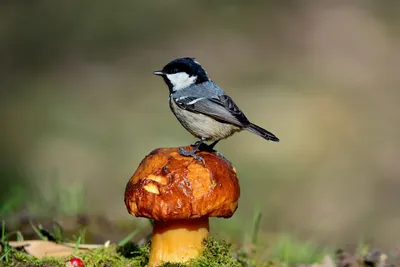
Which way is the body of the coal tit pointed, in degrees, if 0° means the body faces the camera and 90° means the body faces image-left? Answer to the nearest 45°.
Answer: approximately 90°

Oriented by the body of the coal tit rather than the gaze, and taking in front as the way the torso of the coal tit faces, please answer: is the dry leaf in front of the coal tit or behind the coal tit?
in front
